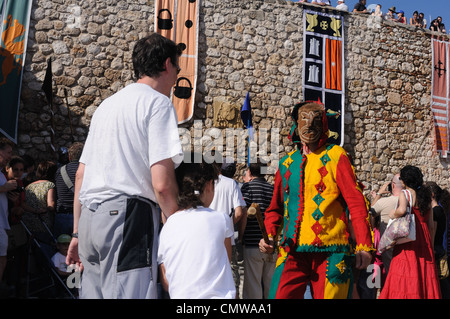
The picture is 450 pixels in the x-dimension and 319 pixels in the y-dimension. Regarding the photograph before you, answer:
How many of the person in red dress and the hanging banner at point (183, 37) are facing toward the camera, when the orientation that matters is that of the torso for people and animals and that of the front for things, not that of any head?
1

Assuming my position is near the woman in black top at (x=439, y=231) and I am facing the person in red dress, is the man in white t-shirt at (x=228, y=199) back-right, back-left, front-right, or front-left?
front-right

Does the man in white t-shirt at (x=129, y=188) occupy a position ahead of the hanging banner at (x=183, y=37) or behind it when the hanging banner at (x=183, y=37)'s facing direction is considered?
ahead

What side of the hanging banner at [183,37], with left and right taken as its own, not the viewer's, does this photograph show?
front

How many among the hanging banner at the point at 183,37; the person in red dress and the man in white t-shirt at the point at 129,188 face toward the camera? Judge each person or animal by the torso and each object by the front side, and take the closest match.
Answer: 1

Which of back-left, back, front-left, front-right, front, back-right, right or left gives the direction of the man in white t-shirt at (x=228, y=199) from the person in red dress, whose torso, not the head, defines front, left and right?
front-left

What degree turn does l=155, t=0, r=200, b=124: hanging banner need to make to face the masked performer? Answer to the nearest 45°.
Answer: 0° — it already faces them

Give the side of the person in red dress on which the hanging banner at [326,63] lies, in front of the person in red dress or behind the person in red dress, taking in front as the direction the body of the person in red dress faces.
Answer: in front

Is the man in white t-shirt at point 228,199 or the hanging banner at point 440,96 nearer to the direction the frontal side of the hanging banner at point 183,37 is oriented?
the man in white t-shirt

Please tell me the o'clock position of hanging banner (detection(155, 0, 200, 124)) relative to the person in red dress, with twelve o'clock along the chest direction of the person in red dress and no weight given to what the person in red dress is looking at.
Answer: The hanging banner is roughly at 12 o'clock from the person in red dress.

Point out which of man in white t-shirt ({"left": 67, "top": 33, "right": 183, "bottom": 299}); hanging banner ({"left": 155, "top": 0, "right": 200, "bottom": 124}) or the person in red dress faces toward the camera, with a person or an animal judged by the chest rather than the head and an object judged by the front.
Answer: the hanging banner

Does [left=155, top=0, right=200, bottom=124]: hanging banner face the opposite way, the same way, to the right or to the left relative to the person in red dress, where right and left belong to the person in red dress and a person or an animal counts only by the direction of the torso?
the opposite way

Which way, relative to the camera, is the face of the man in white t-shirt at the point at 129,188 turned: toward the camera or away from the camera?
away from the camera
